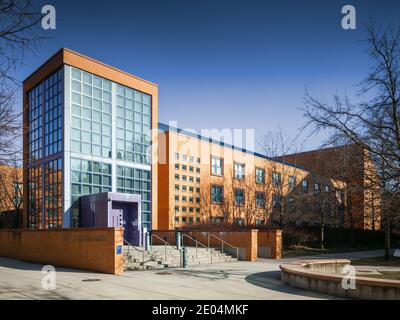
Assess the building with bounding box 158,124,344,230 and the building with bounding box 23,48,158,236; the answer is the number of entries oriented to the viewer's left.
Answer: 0

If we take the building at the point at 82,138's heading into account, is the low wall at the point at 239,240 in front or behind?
in front

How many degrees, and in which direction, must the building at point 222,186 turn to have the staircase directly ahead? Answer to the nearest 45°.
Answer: approximately 45° to its right

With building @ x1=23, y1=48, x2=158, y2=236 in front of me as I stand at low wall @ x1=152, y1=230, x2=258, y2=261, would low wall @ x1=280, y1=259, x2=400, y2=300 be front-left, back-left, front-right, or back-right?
back-left

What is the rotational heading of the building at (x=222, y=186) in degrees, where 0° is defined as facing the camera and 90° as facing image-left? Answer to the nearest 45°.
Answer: approximately 315°

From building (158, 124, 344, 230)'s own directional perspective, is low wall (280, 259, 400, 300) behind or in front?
in front

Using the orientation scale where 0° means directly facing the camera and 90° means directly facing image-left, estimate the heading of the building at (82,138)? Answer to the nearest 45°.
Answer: approximately 315°

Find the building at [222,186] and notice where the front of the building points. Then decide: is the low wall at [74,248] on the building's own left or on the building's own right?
on the building's own right

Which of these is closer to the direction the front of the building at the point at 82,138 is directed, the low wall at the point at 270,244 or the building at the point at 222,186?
the low wall

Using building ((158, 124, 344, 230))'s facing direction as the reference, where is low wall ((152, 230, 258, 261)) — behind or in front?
in front

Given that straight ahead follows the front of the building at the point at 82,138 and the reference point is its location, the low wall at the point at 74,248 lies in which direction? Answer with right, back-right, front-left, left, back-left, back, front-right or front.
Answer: front-right
